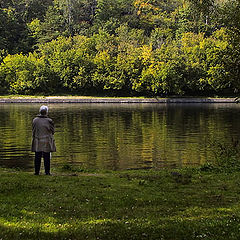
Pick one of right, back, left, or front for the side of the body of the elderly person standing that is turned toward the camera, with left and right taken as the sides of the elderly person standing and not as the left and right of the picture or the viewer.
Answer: back
